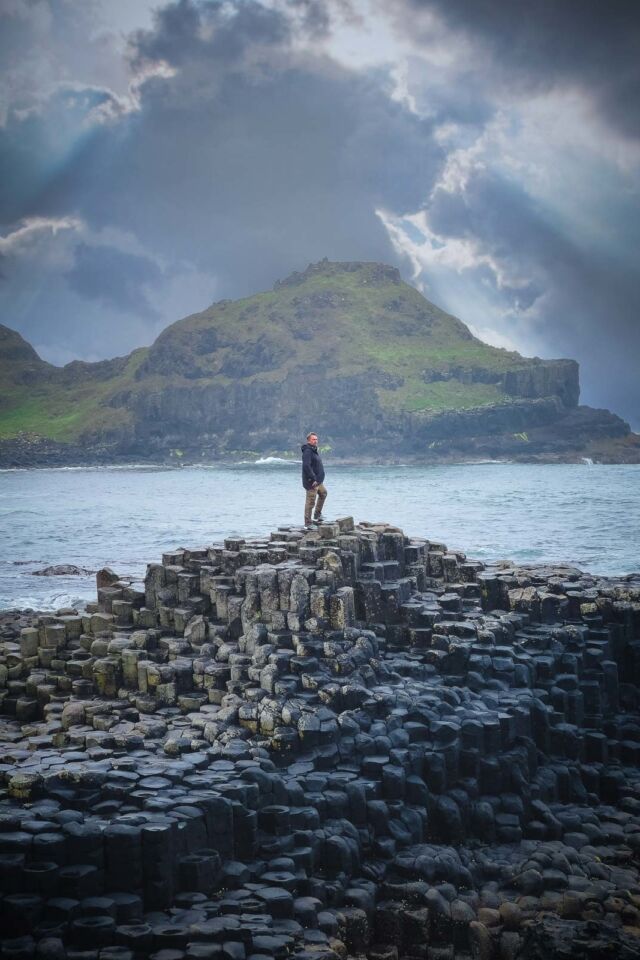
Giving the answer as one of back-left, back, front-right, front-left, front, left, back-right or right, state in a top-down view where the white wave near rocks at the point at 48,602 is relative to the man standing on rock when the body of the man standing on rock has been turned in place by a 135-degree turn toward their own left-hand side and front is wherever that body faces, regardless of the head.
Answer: front-left

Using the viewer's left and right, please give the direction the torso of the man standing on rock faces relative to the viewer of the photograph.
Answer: facing the viewer and to the right of the viewer
